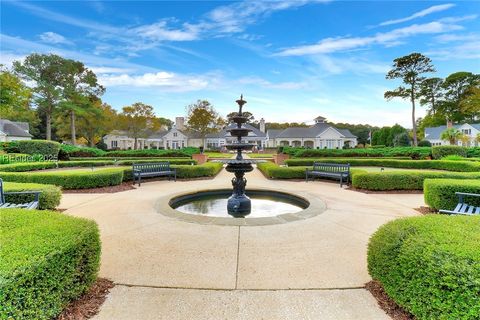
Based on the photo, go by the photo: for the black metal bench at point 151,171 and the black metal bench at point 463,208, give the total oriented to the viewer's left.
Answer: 1

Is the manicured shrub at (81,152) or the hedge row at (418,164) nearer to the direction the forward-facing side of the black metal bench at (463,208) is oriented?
the manicured shrub

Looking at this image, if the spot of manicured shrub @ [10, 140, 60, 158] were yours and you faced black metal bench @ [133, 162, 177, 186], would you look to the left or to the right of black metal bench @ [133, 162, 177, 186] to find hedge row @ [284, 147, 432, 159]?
left

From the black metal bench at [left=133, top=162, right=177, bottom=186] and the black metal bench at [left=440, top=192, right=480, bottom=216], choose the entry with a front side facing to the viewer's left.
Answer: the black metal bench at [left=440, top=192, right=480, bottom=216]

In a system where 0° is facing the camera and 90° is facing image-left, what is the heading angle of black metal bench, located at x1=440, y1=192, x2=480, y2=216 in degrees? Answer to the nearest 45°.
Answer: approximately 90°

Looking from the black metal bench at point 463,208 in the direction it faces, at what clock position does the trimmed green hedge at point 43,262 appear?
The trimmed green hedge is roughly at 10 o'clock from the black metal bench.

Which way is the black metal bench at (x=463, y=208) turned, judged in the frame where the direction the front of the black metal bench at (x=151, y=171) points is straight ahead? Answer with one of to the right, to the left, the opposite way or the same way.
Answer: the opposite way

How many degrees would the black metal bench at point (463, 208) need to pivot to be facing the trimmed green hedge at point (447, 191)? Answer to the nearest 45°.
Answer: approximately 90° to its right

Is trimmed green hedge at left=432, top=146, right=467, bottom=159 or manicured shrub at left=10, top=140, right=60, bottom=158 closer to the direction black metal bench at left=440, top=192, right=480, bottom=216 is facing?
the manicured shrub

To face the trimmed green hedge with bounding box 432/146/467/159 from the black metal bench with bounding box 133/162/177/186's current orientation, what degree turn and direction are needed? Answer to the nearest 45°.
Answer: approximately 45° to its left
